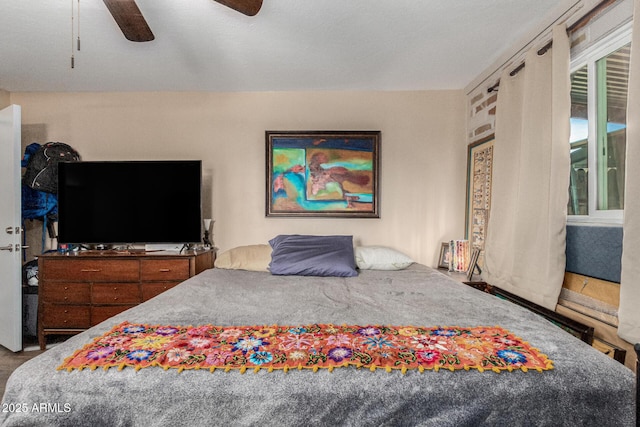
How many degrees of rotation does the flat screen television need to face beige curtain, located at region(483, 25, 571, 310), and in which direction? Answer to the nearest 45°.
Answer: approximately 45° to its left

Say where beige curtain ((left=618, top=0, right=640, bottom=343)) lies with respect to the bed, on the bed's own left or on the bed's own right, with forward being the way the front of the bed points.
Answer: on the bed's own left

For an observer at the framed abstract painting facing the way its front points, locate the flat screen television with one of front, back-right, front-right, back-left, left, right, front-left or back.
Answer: right

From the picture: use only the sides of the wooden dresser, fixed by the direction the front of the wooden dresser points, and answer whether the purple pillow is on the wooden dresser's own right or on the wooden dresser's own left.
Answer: on the wooden dresser's own left

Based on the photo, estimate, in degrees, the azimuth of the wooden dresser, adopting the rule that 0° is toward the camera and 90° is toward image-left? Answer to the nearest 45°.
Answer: approximately 0°

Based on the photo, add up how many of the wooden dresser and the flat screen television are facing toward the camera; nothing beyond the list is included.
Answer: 2

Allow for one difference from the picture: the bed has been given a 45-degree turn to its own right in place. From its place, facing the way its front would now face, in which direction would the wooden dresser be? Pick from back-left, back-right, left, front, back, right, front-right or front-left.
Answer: right

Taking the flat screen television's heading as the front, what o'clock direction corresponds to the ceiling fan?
The ceiling fan is roughly at 12 o'clock from the flat screen television.

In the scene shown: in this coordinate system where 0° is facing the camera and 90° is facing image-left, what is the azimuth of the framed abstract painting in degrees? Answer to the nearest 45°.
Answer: approximately 0°

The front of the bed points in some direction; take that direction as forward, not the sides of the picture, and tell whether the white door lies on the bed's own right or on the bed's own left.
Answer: on the bed's own right

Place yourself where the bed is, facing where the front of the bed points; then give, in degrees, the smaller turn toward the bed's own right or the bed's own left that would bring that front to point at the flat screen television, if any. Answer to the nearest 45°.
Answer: approximately 135° to the bed's own right

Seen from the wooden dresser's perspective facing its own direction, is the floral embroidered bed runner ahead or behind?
ahead
